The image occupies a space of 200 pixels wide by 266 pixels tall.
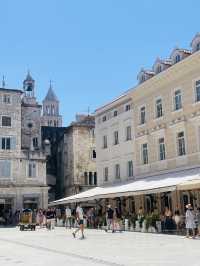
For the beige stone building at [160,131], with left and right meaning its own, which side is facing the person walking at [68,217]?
front

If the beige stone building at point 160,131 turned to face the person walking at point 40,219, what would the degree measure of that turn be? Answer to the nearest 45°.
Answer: approximately 90° to its right
